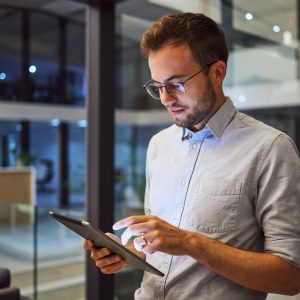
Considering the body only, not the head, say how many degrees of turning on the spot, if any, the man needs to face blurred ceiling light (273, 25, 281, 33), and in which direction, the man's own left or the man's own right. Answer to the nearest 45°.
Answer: approximately 135° to the man's own right

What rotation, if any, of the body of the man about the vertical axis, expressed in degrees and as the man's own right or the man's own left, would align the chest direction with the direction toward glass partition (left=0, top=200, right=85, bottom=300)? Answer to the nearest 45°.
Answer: approximately 90° to the man's own right

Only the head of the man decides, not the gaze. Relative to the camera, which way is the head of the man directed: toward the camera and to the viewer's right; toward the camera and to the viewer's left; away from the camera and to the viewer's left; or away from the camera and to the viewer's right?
toward the camera and to the viewer's left

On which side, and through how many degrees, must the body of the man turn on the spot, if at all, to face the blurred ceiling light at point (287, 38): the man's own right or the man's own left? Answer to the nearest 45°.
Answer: approximately 135° to the man's own right

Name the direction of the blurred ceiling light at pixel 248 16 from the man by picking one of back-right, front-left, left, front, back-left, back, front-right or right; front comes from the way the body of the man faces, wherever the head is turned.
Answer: back-right

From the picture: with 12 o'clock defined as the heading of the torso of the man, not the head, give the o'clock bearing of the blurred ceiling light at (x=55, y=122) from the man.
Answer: The blurred ceiling light is roughly at 4 o'clock from the man.

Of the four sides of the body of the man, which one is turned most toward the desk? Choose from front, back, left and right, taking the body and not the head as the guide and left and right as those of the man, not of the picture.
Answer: right
